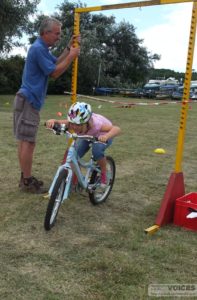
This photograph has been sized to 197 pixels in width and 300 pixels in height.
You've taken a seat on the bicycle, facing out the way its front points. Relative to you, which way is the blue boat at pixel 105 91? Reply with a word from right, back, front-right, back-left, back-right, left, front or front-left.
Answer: back-right

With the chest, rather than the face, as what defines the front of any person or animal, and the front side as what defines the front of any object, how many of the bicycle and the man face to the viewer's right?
1

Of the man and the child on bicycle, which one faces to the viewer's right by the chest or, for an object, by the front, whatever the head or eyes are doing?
the man

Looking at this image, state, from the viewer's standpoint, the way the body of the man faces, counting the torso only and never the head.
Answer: to the viewer's right

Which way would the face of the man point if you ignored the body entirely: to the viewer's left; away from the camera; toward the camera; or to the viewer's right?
to the viewer's right

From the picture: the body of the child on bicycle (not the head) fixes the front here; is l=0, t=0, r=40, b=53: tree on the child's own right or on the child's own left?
on the child's own right

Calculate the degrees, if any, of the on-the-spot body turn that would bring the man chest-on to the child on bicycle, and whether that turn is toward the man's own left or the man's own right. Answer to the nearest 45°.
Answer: approximately 45° to the man's own right

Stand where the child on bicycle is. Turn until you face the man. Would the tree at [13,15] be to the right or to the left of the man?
right

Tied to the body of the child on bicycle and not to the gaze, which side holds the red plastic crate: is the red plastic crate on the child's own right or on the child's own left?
on the child's own left

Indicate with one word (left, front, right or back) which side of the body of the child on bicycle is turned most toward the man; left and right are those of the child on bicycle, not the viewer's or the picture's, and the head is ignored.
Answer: right

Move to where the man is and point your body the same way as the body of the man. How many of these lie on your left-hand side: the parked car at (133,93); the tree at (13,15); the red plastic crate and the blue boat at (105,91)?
3

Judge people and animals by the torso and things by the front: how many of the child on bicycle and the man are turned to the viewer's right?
1
